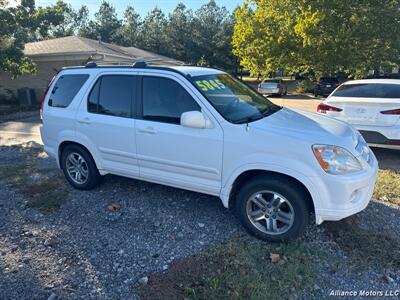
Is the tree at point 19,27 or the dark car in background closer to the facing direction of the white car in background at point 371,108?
the dark car in background

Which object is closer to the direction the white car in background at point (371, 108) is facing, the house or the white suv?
the house

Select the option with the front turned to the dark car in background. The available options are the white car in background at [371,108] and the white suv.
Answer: the white car in background

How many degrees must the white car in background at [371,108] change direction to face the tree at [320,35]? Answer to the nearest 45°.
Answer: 0° — it already faces it

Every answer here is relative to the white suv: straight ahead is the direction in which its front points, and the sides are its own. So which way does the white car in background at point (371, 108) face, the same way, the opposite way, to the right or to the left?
to the left

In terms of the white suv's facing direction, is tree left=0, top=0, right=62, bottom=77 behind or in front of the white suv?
behind

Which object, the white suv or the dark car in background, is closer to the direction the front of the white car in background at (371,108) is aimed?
the dark car in background

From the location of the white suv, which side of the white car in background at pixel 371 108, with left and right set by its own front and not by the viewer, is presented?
back

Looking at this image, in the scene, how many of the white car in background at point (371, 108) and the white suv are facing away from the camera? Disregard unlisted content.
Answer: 1

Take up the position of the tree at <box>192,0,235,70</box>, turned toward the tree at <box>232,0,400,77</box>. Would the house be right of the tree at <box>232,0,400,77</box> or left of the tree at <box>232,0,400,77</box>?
right

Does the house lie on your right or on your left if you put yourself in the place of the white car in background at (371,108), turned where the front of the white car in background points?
on your left

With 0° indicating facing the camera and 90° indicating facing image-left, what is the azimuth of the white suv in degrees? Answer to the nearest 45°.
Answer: approximately 315°

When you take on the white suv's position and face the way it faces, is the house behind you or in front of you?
behind

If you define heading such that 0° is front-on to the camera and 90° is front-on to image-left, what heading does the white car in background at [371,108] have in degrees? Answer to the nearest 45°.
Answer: approximately 180°

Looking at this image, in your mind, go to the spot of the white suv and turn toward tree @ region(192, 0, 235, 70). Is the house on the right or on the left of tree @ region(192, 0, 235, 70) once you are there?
left
